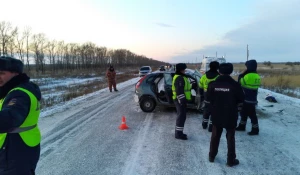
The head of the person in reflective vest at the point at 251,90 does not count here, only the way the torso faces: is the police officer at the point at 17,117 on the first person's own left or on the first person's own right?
on the first person's own left

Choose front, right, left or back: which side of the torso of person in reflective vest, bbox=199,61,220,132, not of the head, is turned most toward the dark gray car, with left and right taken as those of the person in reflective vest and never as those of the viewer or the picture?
left

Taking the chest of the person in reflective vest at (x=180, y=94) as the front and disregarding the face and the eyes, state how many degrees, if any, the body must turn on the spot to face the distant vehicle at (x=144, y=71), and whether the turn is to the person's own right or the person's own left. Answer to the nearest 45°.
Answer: approximately 90° to the person's own left

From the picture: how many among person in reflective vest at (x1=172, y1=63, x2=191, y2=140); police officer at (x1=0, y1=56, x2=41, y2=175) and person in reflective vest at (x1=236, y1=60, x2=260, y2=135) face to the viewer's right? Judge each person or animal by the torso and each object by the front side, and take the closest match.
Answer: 1
